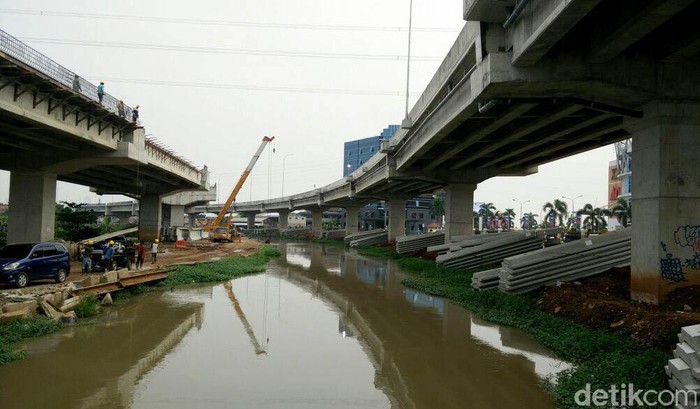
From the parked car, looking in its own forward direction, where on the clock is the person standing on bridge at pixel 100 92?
The person standing on bridge is roughly at 5 o'clock from the parked car.

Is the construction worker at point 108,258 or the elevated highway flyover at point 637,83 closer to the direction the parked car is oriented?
the elevated highway flyover

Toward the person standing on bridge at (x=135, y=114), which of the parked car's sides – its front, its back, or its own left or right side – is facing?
back

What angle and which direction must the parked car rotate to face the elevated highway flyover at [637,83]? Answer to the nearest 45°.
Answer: approximately 90° to its left

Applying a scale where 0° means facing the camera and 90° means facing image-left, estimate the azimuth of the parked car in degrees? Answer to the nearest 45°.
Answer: approximately 45°
